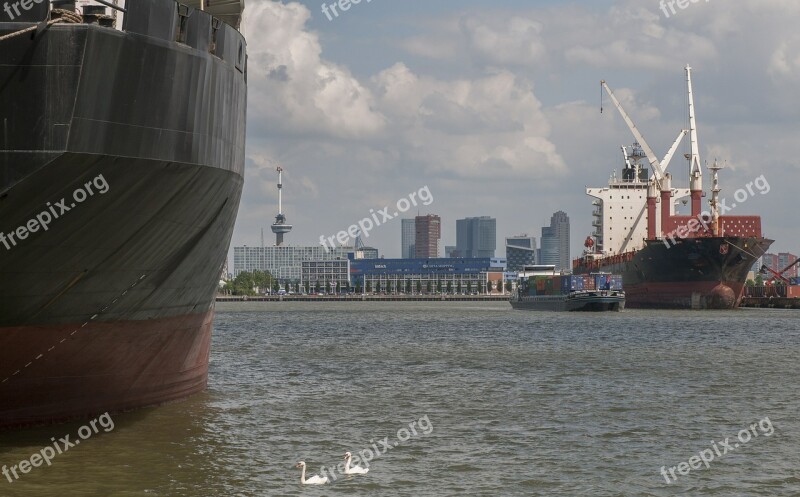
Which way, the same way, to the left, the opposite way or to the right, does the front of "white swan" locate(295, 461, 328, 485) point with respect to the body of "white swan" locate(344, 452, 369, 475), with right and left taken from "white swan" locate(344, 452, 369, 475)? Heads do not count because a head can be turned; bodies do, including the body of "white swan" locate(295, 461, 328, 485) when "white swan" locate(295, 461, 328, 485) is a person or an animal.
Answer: the same way

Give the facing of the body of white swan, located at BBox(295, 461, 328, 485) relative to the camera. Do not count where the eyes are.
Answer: to the viewer's left

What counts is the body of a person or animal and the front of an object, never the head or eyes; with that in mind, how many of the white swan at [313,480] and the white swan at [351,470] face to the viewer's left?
2

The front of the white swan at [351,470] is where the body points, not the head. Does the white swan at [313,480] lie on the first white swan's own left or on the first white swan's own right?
on the first white swan's own left

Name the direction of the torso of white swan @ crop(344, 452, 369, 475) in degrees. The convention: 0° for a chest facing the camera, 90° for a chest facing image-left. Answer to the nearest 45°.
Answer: approximately 90°

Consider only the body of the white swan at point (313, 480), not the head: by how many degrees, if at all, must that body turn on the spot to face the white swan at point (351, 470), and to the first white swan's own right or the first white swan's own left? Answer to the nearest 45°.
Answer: approximately 135° to the first white swan's own right
